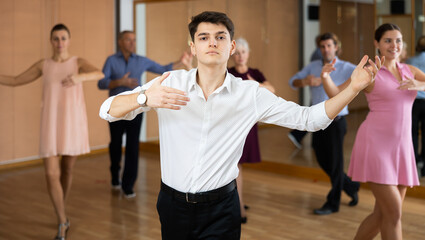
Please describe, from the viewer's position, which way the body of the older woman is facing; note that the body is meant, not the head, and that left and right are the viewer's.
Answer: facing the viewer

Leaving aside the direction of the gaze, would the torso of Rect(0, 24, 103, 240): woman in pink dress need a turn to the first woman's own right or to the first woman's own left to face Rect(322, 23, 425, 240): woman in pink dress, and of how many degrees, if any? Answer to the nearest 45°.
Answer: approximately 45° to the first woman's own left

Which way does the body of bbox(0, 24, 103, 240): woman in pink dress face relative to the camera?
toward the camera

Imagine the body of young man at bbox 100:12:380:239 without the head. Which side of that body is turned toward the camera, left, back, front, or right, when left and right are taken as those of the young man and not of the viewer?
front
